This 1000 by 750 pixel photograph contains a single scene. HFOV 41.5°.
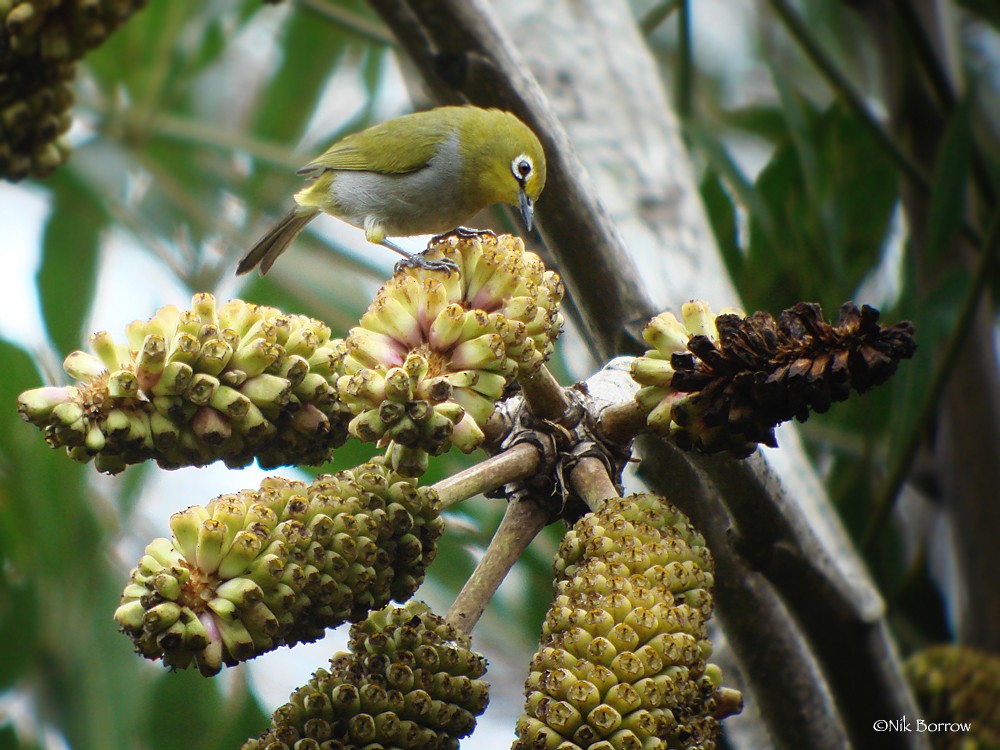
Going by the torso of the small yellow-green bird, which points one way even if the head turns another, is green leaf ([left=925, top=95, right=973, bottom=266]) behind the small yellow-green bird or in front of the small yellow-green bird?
in front

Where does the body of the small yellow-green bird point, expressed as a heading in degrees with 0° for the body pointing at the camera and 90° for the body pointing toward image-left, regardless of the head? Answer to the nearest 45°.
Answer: approximately 270°

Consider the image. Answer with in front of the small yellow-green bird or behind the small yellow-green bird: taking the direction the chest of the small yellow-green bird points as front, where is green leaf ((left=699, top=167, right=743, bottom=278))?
in front

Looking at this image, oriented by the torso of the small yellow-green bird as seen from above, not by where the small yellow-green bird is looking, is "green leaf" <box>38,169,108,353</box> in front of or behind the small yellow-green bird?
behind
